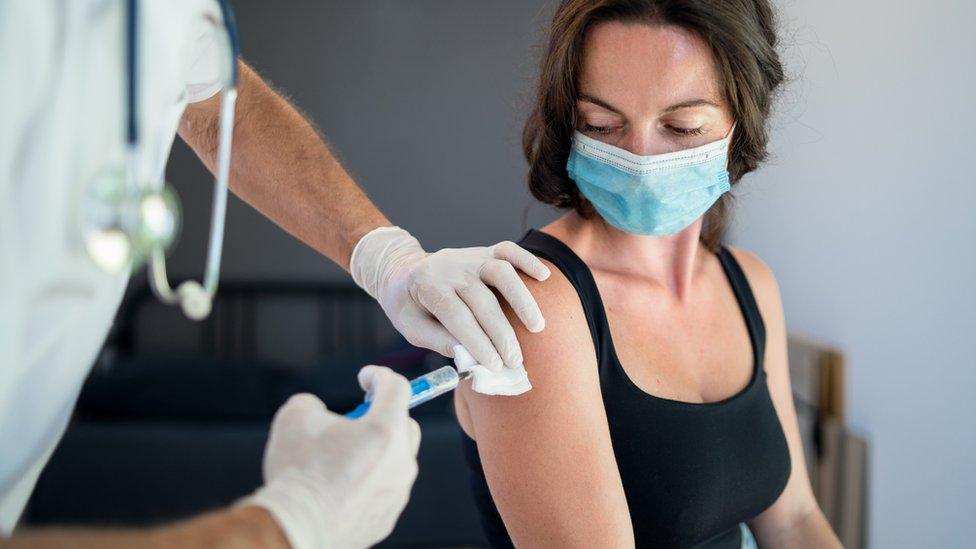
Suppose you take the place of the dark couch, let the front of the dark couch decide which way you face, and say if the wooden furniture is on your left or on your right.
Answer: on your left

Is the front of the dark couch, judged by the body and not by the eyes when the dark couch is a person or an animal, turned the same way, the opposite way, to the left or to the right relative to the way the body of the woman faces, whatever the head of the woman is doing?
the same way

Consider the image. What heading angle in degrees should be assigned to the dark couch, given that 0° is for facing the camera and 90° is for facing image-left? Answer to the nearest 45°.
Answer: approximately 0°

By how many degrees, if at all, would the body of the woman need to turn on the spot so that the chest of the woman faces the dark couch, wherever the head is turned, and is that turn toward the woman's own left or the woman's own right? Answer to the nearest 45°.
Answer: approximately 180°

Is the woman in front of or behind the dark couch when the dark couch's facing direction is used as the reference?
in front

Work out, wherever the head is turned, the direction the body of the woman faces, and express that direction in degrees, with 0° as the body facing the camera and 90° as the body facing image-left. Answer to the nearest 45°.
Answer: approximately 315°

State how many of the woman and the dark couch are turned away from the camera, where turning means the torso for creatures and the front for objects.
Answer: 0
